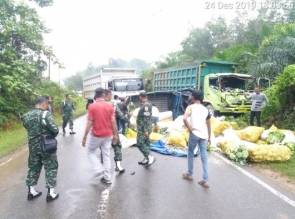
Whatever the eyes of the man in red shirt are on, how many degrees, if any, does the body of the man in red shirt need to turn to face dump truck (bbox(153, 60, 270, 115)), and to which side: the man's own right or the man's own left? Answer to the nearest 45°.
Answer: approximately 45° to the man's own right

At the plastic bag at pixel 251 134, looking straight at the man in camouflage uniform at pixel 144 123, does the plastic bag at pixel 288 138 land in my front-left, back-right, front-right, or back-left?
back-left

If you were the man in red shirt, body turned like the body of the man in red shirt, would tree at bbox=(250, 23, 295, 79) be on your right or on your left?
on your right

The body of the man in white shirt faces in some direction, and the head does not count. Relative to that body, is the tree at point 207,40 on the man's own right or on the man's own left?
on the man's own right

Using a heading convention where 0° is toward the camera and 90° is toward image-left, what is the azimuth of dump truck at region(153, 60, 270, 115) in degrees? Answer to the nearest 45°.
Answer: approximately 315°

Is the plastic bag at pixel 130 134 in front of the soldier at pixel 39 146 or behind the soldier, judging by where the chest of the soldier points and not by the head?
in front

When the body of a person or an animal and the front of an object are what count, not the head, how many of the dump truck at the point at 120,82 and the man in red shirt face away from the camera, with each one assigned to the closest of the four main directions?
1

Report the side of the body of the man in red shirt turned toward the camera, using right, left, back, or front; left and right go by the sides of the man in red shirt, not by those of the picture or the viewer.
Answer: back

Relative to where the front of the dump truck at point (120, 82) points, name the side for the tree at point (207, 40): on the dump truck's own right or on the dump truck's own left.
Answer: on the dump truck's own left

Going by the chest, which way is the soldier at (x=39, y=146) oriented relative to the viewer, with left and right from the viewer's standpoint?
facing away from the viewer and to the right of the viewer

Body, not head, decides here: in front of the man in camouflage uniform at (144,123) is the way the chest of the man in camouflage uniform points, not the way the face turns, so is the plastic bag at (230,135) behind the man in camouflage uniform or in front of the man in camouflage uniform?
behind
